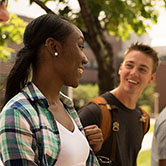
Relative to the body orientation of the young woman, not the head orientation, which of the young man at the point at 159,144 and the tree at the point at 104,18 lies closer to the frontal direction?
the young man

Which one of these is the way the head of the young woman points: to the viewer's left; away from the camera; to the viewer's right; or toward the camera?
to the viewer's right

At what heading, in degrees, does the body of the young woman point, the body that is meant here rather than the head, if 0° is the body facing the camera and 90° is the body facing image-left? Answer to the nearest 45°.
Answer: approximately 315°

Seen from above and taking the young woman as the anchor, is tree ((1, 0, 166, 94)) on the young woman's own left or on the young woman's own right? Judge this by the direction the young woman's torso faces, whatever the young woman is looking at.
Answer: on the young woman's own left

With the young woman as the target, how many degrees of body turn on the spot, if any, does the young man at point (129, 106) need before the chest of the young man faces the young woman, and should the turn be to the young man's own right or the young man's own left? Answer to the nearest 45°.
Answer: approximately 45° to the young man's own right

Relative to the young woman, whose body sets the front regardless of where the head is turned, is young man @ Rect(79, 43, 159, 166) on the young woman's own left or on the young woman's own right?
on the young woman's own left
